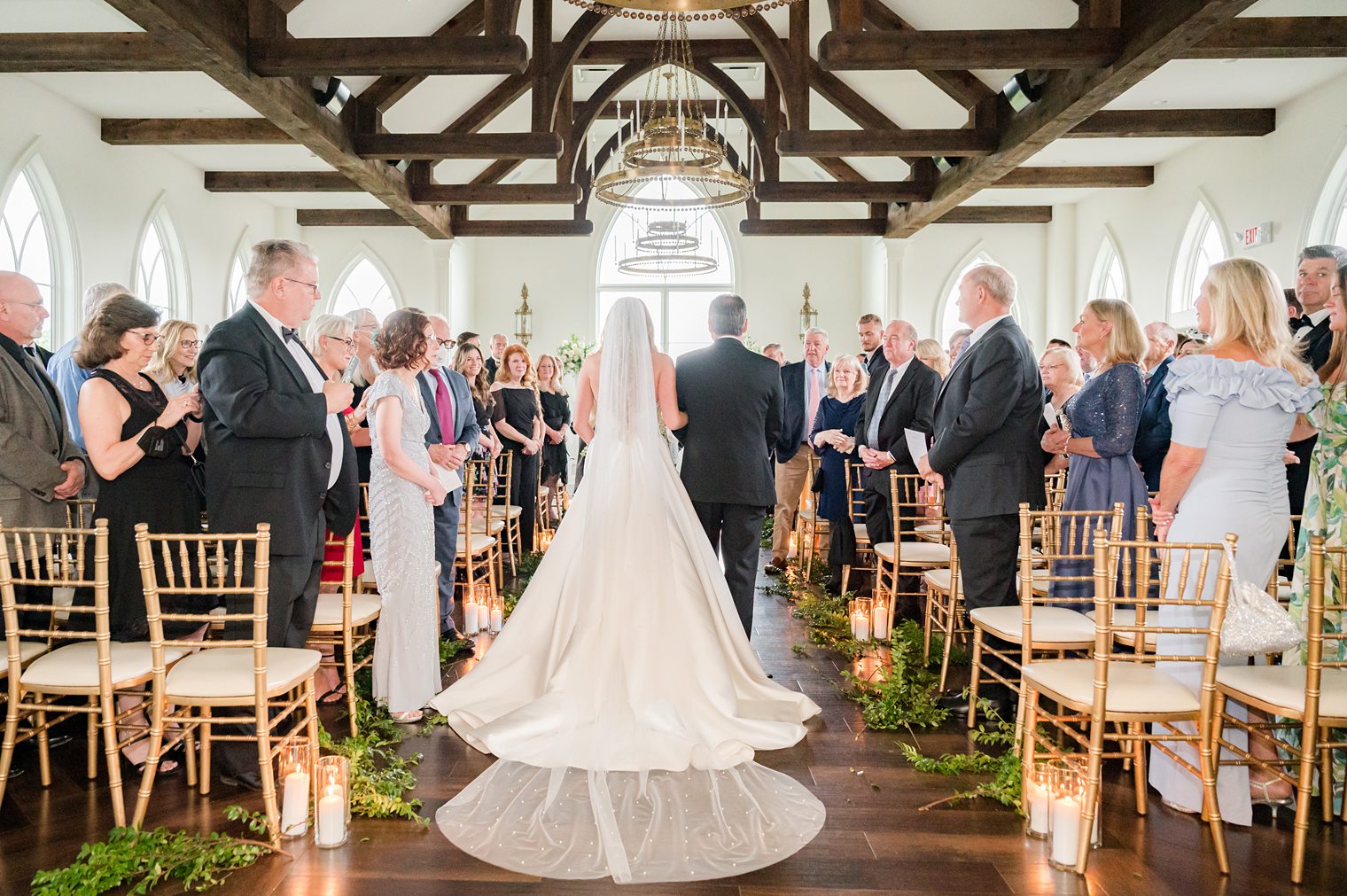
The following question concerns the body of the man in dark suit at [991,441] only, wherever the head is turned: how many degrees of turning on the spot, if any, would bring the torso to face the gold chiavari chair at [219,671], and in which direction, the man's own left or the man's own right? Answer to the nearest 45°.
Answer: approximately 45° to the man's own left

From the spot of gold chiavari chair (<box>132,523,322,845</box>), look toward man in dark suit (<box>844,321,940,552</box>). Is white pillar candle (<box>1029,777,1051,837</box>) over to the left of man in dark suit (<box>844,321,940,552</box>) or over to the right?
right

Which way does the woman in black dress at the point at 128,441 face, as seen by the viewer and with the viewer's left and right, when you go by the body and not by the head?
facing the viewer and to the right of the viewer

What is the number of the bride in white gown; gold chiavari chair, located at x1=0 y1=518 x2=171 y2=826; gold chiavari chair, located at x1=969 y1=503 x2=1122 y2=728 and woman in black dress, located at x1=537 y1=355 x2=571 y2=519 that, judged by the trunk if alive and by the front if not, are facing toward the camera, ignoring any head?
1

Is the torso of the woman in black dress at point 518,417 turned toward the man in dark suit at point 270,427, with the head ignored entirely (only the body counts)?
no

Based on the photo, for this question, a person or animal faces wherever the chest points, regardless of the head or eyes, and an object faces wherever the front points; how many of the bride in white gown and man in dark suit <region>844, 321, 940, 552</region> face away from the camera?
1

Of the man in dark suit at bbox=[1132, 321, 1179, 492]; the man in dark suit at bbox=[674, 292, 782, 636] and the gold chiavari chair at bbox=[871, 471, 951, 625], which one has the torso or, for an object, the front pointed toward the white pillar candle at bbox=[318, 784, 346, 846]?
the man in dark suit at bbox=[1132, 321, 1179, 492]

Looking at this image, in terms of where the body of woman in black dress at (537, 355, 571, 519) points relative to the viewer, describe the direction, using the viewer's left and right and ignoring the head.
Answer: facing the viewer

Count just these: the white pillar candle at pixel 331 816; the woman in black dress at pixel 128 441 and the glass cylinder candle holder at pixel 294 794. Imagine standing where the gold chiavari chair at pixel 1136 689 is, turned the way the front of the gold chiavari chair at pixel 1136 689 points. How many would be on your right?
0

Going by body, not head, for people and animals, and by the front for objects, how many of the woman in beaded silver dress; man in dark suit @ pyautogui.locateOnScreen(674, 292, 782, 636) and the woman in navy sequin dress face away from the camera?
1

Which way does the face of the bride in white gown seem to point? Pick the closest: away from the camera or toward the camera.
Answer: away from the camera

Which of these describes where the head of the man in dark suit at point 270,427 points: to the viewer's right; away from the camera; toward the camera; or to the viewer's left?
to the viewer's right

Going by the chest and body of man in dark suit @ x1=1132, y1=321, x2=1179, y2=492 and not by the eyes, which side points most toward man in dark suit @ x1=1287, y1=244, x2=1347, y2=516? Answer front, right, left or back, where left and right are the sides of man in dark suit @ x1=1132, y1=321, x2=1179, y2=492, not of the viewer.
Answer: back

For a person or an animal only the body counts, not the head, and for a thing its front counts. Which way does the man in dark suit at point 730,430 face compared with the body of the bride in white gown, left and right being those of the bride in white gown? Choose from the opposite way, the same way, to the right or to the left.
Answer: the same way

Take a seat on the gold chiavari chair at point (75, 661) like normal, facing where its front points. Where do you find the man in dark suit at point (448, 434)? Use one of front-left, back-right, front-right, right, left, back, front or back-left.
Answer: front

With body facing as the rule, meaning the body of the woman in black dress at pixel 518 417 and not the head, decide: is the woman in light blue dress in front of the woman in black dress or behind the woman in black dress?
in front

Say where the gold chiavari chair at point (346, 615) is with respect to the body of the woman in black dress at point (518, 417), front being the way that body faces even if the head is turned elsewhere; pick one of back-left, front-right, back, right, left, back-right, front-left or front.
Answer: front-right

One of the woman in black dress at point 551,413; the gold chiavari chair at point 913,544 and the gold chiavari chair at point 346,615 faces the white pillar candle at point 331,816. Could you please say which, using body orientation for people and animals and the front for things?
the woman in black dress

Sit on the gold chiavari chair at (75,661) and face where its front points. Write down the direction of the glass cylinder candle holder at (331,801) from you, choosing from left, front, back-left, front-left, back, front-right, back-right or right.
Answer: right

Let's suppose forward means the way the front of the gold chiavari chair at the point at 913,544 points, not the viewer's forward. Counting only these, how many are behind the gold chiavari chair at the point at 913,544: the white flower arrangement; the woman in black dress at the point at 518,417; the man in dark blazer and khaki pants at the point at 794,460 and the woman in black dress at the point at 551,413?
0

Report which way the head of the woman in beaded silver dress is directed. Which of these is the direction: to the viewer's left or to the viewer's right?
to the viewer's right

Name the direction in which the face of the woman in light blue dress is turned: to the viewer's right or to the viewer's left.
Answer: to the viewer's left
